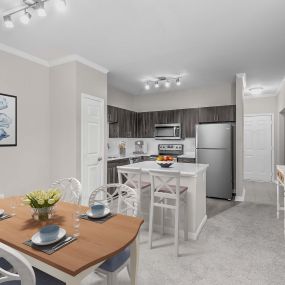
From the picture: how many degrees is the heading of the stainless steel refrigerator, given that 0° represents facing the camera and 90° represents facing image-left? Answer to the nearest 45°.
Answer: approximately 0°

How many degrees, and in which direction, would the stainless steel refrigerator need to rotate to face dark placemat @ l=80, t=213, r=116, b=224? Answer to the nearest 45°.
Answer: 0° — it already faces it

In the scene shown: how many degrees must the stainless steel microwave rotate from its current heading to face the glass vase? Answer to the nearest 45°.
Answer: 0° — it already faces it

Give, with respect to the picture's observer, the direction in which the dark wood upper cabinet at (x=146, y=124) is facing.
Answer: facing the viewer

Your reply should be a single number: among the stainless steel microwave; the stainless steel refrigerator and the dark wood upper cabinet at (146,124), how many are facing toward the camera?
3

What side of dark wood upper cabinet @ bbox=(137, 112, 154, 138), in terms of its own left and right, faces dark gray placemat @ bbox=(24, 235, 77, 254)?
front

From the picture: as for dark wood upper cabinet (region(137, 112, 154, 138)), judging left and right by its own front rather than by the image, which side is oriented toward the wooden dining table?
front

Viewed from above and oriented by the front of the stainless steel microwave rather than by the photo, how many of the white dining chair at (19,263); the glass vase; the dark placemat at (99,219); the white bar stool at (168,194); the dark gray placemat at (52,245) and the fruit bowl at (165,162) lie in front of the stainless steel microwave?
6

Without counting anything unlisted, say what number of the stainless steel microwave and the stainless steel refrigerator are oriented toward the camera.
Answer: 2

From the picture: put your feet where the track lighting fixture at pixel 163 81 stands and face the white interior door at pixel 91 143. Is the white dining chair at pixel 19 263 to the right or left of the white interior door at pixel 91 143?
left

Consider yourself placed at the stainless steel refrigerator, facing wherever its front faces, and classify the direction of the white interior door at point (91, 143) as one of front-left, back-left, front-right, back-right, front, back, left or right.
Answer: front-right

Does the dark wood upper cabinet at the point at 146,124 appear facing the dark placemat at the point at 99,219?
yes

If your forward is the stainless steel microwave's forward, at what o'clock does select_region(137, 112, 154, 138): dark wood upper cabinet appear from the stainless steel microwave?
The dark wood upper cabinet is roughly at 4 o'clock from the stainless steel microwave.
